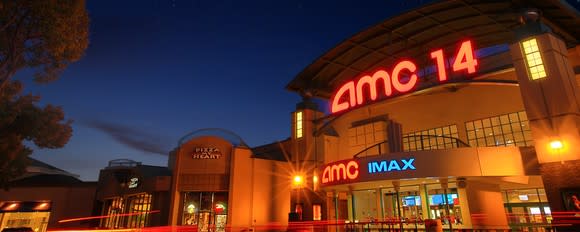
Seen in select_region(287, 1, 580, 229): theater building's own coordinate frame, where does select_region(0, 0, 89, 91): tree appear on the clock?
The tree is roughly at 12 o'clock from the theater building.

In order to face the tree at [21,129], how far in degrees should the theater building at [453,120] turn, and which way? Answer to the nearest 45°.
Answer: approximately 45° to its right

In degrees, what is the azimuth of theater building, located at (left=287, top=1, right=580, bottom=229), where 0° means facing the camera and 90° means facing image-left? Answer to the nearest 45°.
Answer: approximately 45°
